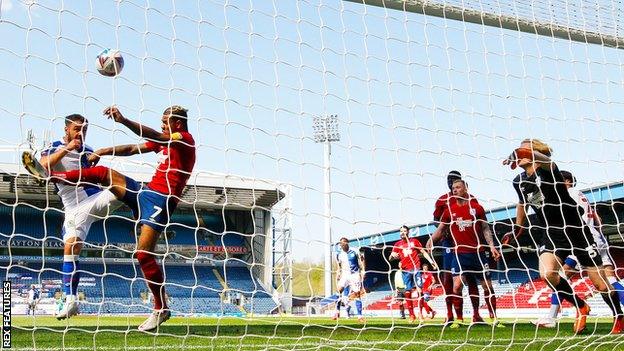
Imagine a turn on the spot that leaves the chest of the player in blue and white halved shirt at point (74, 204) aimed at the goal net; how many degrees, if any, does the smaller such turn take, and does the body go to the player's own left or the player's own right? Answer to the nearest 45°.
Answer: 0° — they already face it

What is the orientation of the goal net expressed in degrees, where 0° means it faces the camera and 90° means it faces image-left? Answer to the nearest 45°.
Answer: approximately 180°

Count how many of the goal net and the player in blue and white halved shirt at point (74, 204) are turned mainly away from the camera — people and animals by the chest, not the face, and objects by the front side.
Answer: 1

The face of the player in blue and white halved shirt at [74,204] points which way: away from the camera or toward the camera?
toward the camera

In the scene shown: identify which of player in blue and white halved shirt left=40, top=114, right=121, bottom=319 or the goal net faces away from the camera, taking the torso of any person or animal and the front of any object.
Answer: the goal net
